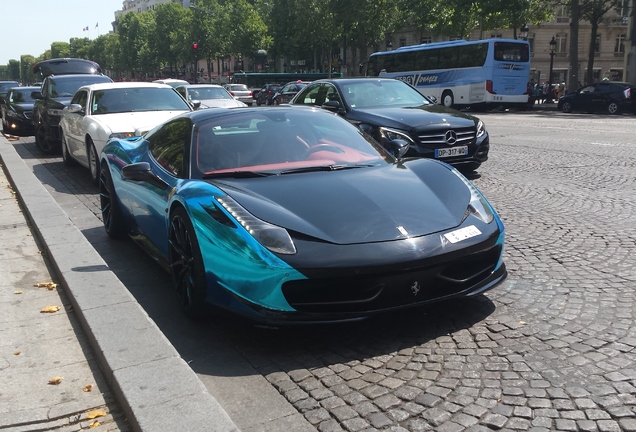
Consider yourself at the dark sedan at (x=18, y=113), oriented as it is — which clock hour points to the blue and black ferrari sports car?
The blue and black ferrari sports car is roughly at 12 o'clock from the dark sedan.

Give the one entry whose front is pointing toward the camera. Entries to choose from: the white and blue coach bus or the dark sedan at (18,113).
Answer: the dark sedan

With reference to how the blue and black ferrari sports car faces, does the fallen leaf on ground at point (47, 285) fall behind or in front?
behind

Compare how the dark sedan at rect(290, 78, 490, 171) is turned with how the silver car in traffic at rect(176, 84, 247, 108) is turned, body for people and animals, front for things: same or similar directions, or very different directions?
same or similar directions

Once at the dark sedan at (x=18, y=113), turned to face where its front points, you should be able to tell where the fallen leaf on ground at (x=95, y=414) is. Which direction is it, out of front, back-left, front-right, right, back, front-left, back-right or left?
front

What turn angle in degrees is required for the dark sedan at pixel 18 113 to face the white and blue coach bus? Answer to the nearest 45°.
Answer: approximately 90° to its left

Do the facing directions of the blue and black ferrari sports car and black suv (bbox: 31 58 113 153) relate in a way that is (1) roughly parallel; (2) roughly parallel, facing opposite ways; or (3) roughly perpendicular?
roughly parallel

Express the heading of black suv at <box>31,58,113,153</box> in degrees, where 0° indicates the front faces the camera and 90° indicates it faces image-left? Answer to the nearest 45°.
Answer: approximately 315°

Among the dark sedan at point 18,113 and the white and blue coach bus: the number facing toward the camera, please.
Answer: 1

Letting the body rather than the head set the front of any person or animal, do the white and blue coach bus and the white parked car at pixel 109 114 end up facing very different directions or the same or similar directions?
very different directions

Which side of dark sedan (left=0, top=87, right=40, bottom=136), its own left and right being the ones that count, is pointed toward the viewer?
front

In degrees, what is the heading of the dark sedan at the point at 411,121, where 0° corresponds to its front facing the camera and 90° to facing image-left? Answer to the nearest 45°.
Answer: approximately 315°

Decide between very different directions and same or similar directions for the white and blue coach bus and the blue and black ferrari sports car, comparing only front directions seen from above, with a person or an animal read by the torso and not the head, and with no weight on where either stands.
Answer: very different directions

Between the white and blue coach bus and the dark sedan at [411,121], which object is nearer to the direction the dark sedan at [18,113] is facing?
the dark sedan

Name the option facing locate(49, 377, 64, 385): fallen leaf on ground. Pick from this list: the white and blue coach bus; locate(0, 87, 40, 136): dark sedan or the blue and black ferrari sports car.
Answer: the dark sedan

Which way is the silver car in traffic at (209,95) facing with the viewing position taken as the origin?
facing the viewer and to the right of the viewer

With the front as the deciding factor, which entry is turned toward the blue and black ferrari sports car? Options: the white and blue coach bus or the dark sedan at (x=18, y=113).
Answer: the dark sedan

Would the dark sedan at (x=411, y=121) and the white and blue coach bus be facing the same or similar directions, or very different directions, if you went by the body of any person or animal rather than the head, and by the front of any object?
very different directions
